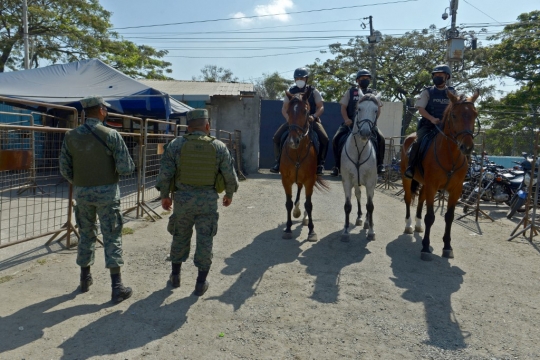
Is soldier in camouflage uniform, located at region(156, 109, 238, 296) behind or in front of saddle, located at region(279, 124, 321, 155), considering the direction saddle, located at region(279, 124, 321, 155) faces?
in front

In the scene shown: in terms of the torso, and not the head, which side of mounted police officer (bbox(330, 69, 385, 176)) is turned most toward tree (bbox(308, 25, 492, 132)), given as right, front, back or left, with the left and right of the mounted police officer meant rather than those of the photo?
back

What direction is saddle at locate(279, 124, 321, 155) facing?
toward the camera

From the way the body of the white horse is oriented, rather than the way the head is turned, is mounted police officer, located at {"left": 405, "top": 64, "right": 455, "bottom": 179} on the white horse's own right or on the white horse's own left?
on the white horse's own left

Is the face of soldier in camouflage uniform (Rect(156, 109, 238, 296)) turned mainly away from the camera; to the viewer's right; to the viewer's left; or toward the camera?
away from the camera

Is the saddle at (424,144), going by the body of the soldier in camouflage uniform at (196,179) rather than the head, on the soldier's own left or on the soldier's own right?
on the soldier's own right

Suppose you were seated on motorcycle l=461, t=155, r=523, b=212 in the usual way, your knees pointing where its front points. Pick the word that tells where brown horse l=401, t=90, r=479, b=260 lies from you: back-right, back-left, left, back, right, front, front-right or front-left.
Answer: front-left

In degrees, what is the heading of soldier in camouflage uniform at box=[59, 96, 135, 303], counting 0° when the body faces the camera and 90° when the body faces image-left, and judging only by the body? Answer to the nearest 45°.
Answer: approximately 225°

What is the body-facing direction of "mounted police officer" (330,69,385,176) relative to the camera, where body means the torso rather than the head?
toward the camera

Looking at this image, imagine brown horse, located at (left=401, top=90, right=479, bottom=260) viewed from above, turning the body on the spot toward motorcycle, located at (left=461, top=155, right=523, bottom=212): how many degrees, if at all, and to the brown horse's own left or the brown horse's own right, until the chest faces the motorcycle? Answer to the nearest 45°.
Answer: approximately 135° to the brown horse's own left

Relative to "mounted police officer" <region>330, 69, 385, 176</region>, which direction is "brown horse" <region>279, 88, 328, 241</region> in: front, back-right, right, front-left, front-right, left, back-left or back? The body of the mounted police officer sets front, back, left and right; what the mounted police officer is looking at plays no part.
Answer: front-right
